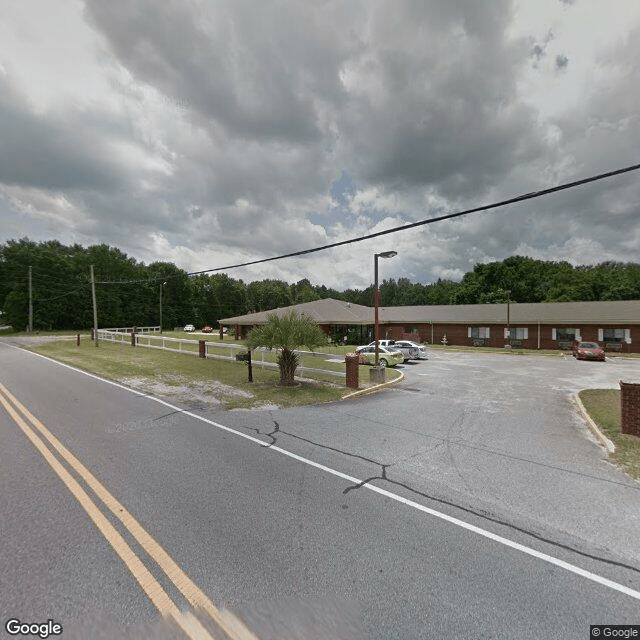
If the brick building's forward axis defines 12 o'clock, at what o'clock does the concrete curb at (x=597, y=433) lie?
The concrete curb is roughly at 12 o'clock from the brick building.

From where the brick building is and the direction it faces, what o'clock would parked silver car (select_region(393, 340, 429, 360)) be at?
The parked silver car is roughly at 1 o'clock from the brick building.

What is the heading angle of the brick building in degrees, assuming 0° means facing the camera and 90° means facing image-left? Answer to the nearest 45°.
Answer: approximately 0°

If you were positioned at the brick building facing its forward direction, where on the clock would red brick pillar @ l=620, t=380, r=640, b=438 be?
The red brick pillar is roughly at 12 o'clock from the brick building.

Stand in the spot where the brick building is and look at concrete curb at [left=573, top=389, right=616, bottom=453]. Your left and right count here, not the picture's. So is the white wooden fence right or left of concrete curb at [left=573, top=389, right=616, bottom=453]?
right
